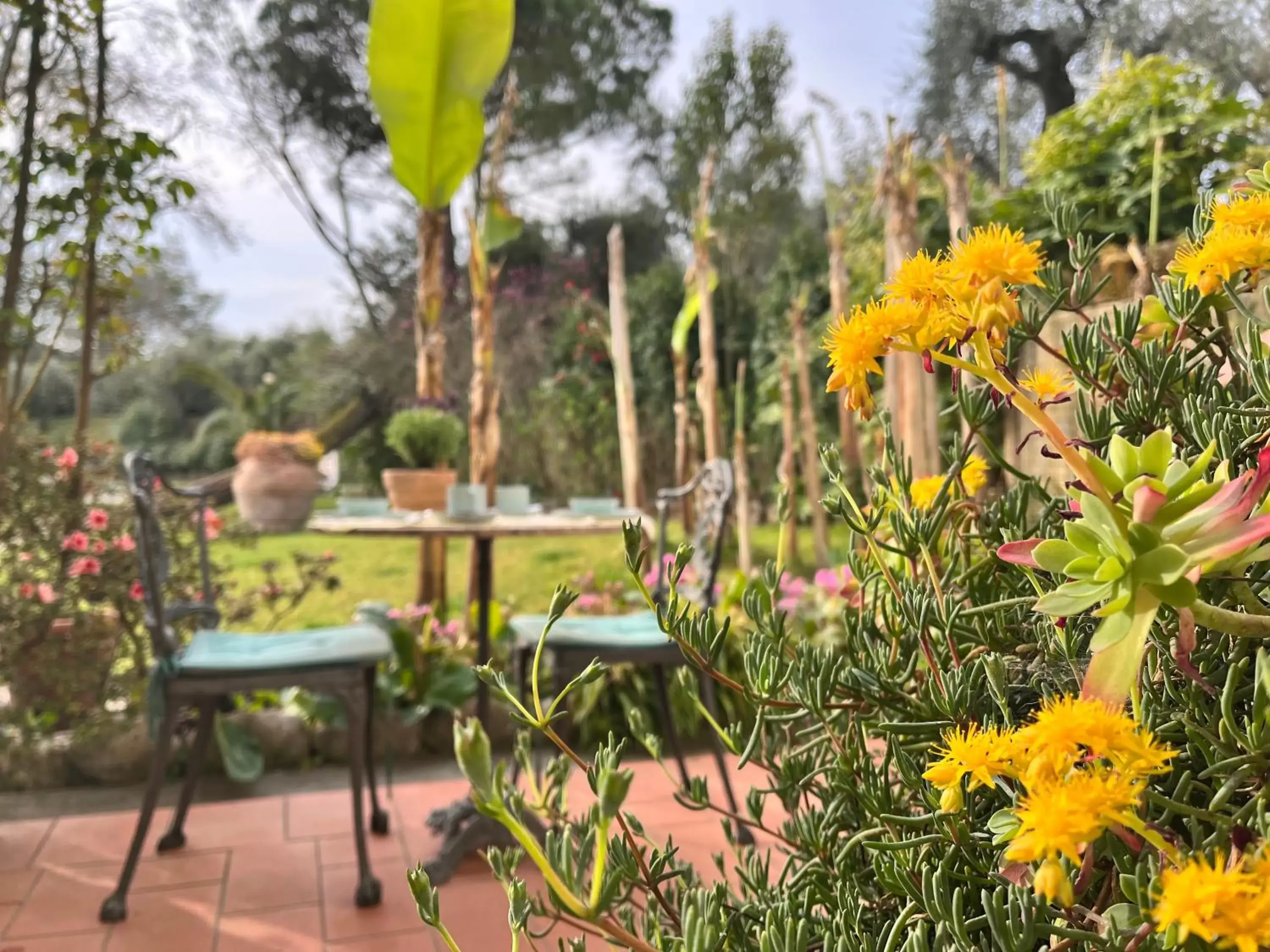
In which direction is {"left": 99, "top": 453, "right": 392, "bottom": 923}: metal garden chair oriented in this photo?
to the viewer's right

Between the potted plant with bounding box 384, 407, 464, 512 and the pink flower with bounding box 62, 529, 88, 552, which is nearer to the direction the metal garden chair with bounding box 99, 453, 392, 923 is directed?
the potted plant

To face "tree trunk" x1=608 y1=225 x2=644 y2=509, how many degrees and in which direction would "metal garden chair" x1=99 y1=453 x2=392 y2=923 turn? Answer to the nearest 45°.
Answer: approximately 45° to its left

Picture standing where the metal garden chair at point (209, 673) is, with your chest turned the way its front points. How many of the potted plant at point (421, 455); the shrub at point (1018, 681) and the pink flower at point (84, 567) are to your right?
1

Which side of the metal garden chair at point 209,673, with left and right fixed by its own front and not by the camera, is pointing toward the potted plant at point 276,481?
left
